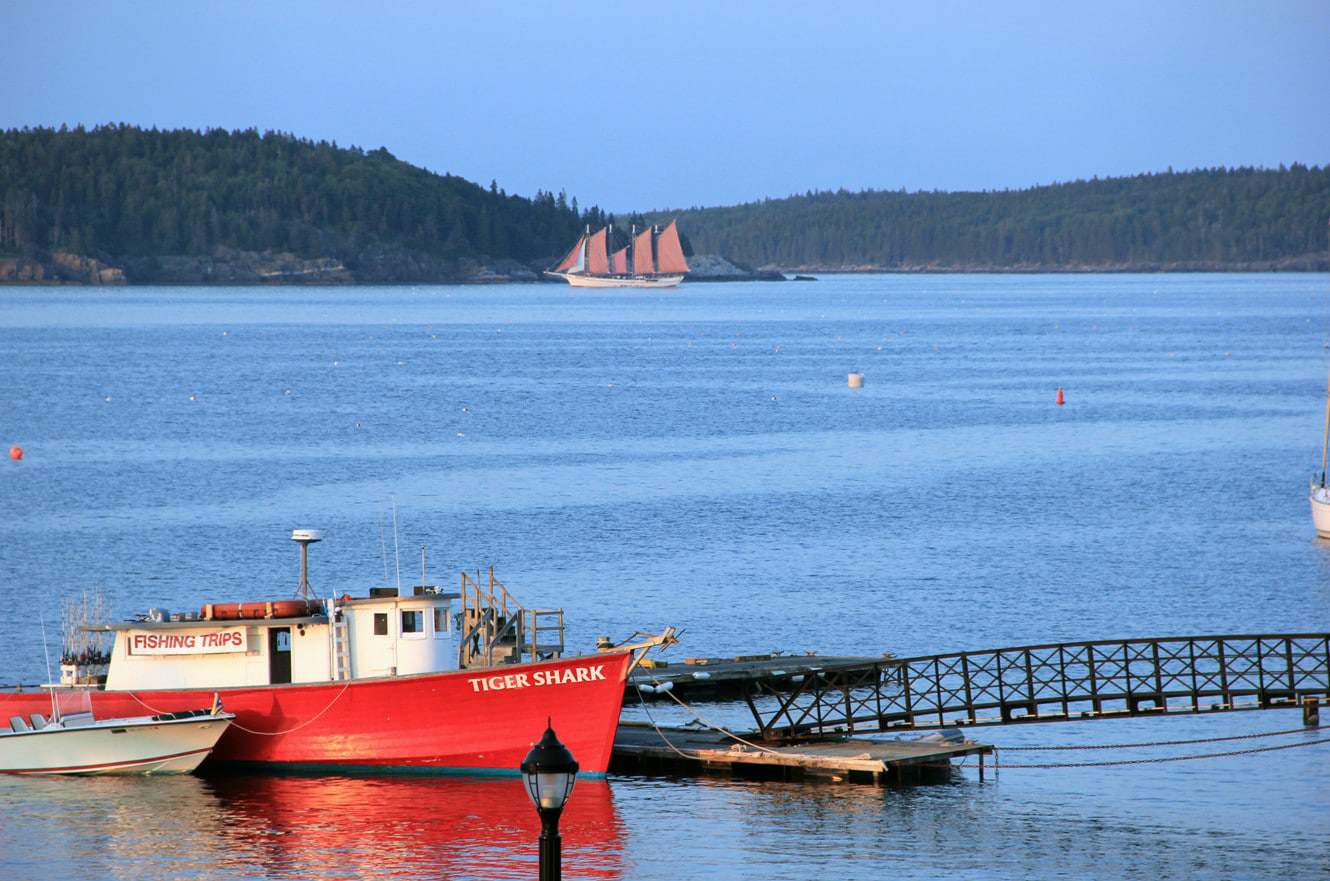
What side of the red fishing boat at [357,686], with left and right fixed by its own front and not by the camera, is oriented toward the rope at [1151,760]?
front

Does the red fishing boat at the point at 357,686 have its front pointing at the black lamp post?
no

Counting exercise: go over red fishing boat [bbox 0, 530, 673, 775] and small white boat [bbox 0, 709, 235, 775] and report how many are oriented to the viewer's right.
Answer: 2

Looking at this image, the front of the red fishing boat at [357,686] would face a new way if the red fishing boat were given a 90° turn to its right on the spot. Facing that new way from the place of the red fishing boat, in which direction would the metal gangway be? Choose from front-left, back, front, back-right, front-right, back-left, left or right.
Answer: left

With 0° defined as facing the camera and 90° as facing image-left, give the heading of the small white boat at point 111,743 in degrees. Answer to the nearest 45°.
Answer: approximately 270°

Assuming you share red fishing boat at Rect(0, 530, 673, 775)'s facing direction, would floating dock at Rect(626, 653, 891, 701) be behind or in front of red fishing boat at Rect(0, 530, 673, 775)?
in front

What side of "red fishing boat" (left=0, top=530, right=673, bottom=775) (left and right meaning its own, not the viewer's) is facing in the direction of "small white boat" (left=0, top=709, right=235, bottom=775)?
back

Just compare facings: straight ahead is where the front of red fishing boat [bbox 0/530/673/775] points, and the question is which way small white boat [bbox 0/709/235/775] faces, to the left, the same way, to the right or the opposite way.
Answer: the same way

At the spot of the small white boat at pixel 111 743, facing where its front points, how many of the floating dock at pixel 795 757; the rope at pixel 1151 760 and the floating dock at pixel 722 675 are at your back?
0

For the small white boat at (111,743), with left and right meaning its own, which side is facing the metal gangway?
front

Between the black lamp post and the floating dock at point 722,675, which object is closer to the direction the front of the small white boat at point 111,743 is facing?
the floating dock

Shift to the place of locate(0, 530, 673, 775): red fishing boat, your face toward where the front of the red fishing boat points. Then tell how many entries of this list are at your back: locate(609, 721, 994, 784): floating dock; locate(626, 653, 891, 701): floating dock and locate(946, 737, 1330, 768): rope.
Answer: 0

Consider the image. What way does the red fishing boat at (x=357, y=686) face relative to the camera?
to the viewer's right

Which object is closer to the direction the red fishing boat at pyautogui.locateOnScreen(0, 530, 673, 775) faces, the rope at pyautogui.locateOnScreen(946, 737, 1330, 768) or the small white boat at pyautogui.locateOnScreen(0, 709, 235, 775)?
the rope
